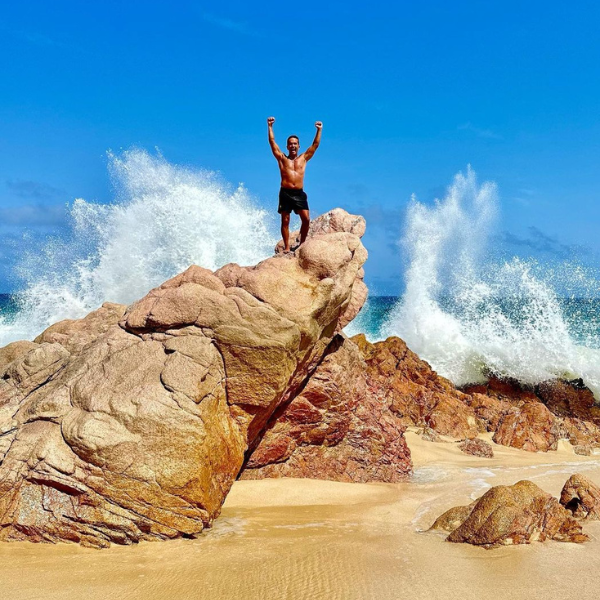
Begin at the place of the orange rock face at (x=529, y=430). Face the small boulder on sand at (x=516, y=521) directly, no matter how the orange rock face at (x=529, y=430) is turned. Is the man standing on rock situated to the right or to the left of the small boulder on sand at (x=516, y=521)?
right

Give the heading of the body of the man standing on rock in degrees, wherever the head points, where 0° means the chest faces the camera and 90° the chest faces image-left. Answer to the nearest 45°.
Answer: approximately 0°

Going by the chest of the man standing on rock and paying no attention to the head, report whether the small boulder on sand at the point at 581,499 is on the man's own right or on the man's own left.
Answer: on the man's own left

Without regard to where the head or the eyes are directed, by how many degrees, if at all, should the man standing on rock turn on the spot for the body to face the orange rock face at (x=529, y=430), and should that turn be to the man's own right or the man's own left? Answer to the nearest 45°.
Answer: approximately 135° to the man's own left

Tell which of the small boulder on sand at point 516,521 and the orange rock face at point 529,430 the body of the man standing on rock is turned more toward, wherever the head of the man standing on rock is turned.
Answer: the small boulder on sand

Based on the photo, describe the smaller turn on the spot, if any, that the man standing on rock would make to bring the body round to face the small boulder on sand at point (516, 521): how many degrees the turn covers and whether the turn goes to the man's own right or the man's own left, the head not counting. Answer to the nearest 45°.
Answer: approximately 45° to the man's own left
